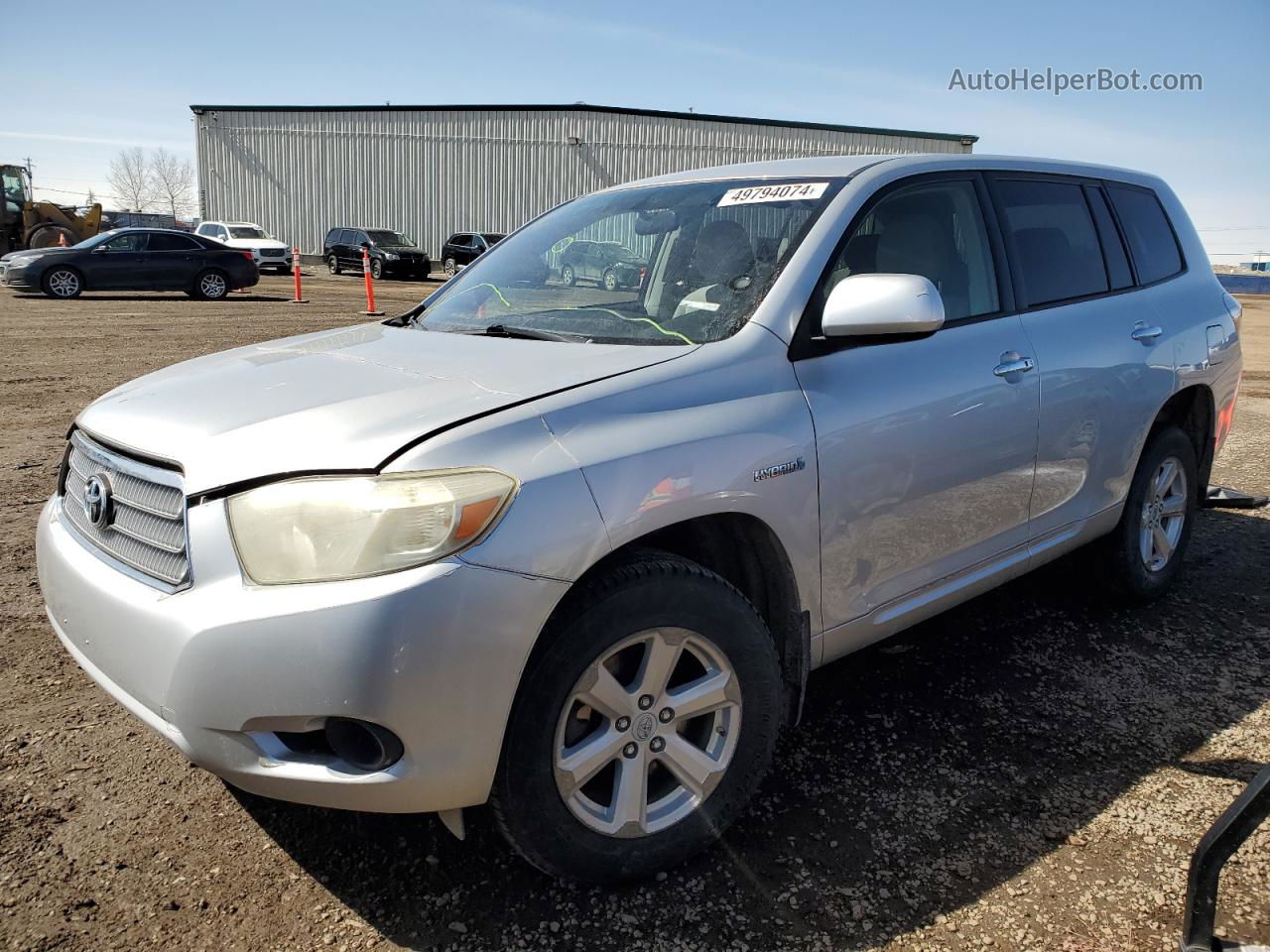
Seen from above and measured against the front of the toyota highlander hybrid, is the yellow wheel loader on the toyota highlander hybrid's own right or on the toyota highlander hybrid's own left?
on the toyota highlander hybrid's own right

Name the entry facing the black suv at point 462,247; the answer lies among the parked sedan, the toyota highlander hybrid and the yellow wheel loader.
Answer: the yellow wheel loader

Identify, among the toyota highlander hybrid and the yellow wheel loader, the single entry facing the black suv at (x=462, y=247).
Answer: the yellow wheel loader

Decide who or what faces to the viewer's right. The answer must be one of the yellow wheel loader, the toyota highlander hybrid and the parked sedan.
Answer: the yellow wheel loader

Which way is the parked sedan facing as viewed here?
to the viewer's left

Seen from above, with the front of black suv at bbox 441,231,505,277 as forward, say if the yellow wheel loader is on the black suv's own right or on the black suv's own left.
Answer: on the black suv's own right

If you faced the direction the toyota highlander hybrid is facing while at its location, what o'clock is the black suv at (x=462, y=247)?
The black suv is roughly at 4 o'clock from the toyota highlander hybrid.

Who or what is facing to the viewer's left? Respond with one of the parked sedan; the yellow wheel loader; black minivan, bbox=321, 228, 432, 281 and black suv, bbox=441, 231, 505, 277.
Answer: the parked sedan

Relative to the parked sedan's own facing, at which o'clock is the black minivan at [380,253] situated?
The black minivan is roughly at 4 o'clock from the parked sedan.

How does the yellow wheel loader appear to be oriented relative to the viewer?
to the viewer's right

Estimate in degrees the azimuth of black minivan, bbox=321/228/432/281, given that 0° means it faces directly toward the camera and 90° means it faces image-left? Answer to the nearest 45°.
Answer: approximately 315°
